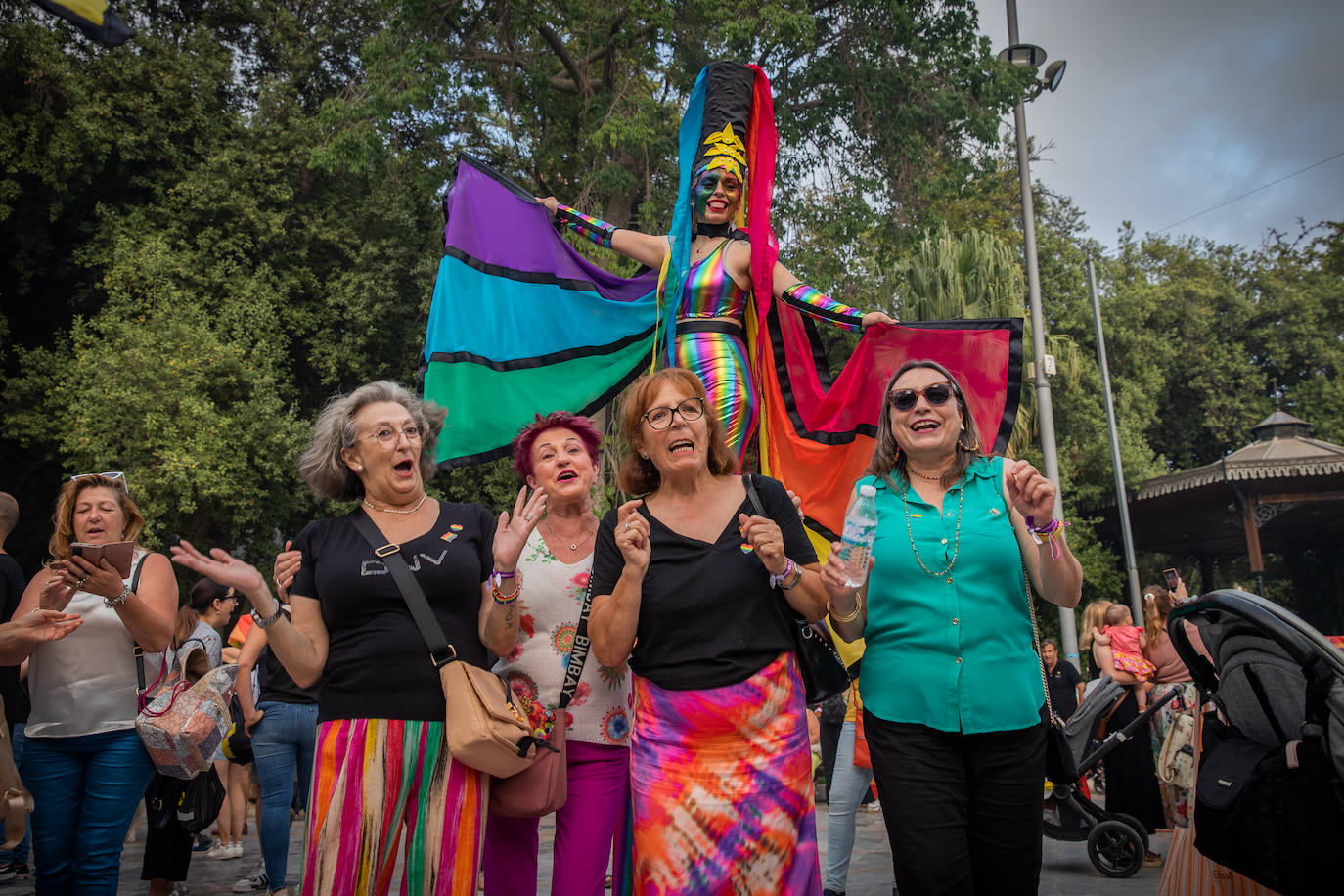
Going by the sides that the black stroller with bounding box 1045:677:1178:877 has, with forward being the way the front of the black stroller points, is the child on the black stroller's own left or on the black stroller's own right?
on the black stroller's own right

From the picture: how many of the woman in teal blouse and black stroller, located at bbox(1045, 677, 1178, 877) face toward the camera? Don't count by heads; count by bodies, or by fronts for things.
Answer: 1

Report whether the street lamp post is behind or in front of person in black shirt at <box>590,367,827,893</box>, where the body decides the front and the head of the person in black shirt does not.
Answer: behind

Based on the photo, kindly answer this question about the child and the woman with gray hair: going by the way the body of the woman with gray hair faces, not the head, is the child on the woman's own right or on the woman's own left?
on the woman's own left

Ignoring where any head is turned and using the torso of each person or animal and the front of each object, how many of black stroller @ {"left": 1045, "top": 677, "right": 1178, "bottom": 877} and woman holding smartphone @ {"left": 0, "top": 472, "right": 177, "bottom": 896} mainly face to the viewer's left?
1

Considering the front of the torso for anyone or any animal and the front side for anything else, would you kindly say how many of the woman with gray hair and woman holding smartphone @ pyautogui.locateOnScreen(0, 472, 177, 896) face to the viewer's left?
0

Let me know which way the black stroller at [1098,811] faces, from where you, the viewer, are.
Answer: facing to the left of the viewer

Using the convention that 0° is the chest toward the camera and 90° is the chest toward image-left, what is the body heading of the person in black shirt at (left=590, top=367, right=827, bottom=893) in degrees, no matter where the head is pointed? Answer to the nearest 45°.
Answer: approximately 0°

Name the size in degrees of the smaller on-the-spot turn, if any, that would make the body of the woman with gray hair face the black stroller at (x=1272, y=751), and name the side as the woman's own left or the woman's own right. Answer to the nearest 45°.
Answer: approximately 45° to the woman's own left
